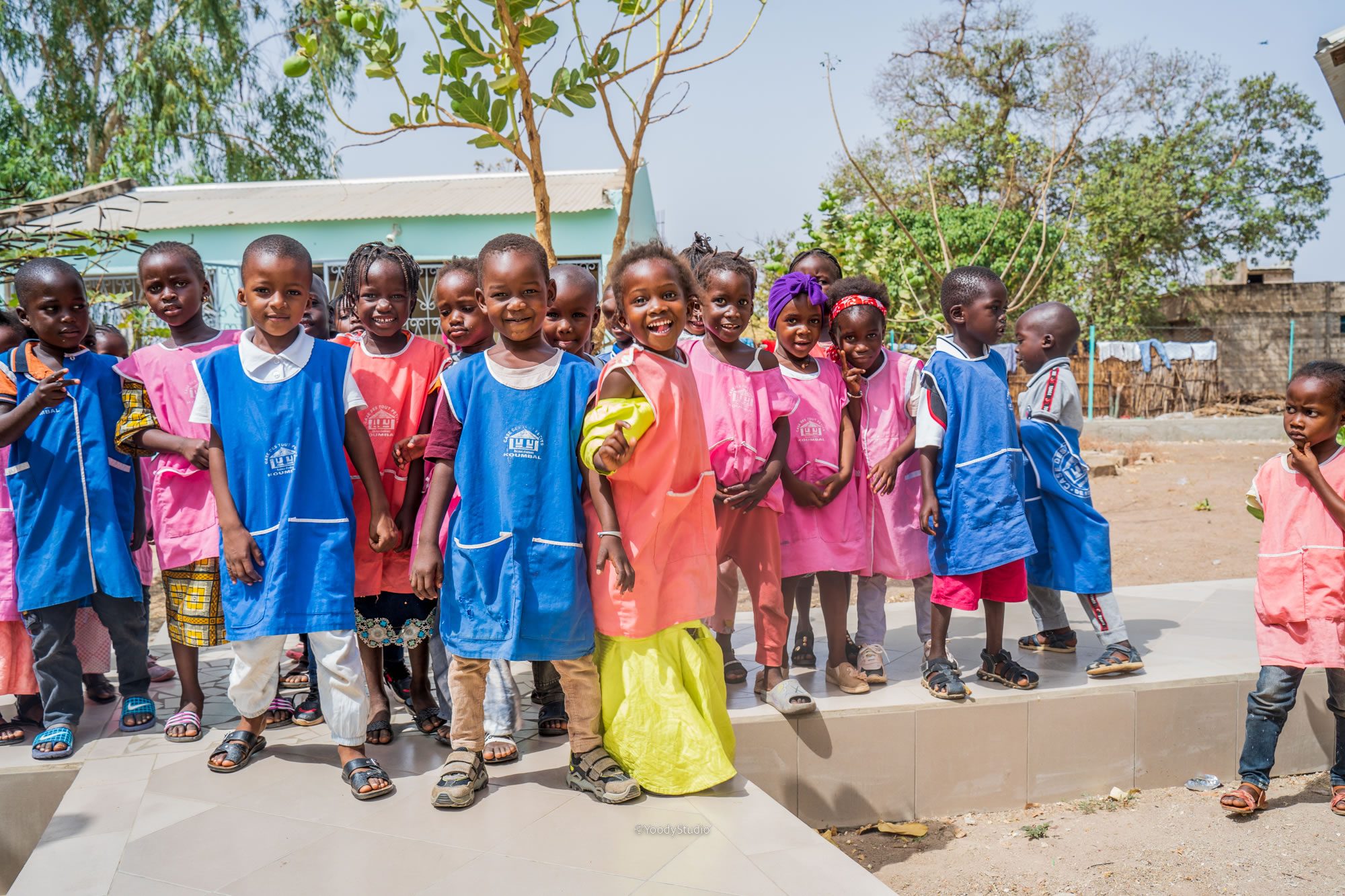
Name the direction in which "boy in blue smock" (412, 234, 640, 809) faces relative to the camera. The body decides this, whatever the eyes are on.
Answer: toward the camera

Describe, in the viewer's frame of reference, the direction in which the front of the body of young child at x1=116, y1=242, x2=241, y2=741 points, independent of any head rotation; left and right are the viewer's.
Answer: facing the viewer

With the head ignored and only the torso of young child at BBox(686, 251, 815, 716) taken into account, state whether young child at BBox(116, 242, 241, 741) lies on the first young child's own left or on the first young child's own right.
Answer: on the first young child's own right

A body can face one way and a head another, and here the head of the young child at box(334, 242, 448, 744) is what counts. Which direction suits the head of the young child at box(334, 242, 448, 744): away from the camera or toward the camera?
toward the camera

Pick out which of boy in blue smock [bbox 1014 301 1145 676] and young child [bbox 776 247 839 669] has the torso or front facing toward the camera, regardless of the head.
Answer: the young child

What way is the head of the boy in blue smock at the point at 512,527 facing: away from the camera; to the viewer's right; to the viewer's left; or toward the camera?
toward the camera

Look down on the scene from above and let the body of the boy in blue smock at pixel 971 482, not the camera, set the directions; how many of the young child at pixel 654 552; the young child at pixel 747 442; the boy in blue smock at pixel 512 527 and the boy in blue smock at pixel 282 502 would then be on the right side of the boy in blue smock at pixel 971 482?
4

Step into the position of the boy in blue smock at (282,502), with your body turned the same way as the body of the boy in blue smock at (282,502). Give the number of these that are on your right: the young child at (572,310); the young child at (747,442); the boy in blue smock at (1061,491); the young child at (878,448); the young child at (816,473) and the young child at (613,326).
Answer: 0

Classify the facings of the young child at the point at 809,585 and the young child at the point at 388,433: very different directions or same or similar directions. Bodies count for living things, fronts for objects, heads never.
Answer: same or similar directions

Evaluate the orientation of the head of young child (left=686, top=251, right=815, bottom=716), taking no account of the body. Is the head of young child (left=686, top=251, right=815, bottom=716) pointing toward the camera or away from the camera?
toward the camera

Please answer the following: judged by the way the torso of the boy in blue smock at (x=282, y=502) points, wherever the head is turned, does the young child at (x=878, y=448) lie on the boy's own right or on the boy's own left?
on the boy's own left

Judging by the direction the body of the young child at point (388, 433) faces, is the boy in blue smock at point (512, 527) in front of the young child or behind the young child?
in front

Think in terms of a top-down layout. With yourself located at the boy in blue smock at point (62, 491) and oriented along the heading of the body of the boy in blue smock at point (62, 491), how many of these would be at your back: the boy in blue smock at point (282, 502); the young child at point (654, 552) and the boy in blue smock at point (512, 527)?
0

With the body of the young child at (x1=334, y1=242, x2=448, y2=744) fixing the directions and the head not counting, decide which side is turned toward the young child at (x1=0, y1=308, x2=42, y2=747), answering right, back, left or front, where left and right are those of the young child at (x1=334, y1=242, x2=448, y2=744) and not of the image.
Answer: right

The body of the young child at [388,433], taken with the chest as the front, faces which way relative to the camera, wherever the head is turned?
toward the camera

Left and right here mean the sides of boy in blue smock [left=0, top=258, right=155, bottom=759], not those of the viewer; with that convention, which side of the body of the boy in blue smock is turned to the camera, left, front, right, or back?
front
